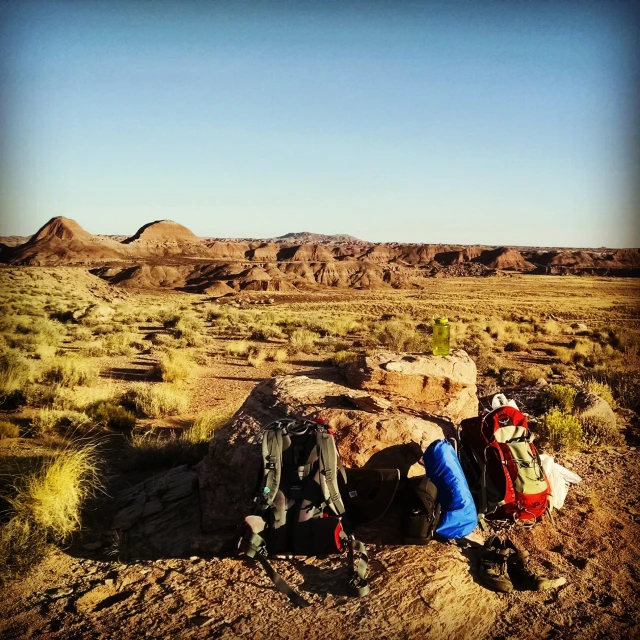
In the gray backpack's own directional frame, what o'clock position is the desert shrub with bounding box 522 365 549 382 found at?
The desert shrub is roughly at 1 o'clock from the gray backpack.

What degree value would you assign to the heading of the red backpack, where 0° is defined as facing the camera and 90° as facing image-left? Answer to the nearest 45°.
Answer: approximately 315°

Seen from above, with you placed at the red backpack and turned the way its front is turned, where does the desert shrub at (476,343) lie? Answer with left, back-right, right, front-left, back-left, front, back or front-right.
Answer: back-left

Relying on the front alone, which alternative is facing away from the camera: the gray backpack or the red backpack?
the gray backpack

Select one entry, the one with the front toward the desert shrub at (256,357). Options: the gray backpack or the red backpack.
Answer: the gray backpack

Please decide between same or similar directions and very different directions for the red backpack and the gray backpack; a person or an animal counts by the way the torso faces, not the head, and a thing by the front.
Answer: very different directions

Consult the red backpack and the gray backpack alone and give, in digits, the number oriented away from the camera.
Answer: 1

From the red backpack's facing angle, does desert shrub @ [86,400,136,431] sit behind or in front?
behind

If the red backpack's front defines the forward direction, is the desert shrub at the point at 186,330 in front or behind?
behind

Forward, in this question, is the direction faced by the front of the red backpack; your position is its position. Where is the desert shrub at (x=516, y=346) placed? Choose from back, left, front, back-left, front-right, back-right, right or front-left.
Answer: back-left

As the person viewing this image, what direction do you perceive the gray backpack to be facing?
facing away from the viewer

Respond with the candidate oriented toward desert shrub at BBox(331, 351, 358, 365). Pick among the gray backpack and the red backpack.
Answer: the gray backpack

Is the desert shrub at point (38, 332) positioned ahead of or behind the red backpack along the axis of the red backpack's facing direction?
behind
